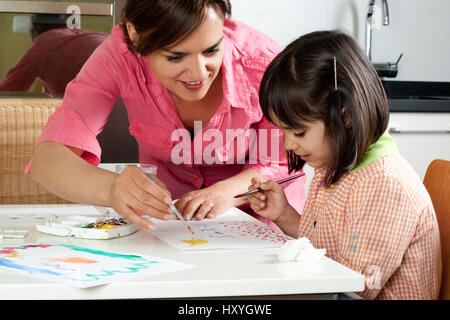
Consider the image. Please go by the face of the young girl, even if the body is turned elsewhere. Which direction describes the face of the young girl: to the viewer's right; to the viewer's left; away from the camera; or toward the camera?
to the viewer's left

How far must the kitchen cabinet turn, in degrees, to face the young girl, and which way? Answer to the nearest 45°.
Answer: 0° — it already faces them

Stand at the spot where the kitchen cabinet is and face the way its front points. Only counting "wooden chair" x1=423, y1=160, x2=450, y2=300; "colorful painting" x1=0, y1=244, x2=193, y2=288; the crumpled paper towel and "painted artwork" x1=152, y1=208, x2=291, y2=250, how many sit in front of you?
4

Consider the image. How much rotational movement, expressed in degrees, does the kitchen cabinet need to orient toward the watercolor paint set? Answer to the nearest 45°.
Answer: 0° — it already faces it

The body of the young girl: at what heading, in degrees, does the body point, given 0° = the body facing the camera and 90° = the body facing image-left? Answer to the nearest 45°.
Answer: approximately 90°

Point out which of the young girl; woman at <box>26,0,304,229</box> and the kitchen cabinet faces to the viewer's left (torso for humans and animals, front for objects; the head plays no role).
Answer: the young girl

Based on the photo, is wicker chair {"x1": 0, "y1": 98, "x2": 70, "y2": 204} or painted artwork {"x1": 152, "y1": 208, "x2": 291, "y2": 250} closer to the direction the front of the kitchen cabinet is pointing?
the painted artwork

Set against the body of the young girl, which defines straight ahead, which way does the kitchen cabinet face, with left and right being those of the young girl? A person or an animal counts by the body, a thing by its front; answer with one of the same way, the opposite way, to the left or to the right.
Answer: to the left

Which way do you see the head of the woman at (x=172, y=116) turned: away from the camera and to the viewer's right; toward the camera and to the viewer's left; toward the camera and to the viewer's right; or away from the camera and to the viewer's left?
toward the camera and to the viewer's right
